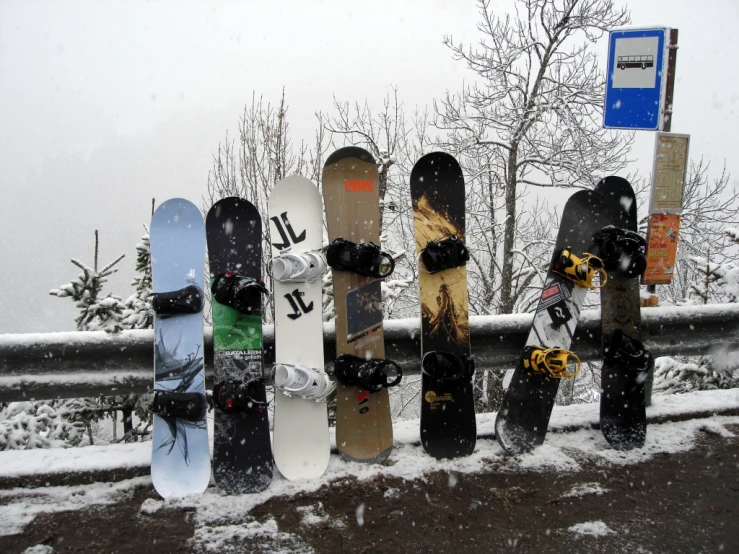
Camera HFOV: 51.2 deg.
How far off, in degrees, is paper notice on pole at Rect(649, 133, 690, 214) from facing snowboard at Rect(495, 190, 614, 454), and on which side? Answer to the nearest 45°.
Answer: approximately 45° to its right

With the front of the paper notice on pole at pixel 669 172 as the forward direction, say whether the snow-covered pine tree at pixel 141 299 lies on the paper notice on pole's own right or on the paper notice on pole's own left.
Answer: on the paper notice on pole's own right

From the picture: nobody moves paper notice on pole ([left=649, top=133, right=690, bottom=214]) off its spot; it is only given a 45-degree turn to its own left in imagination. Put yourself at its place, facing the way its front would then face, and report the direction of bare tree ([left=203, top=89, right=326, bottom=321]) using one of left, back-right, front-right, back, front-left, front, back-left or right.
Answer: back

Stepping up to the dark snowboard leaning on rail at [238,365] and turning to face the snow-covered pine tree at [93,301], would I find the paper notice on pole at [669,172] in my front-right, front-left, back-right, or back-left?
back-right

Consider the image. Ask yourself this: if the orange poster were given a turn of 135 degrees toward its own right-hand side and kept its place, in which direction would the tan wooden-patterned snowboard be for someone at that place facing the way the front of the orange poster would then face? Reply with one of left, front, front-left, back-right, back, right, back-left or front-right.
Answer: left

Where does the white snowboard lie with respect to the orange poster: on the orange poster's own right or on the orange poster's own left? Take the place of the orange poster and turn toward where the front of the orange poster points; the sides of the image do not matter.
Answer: on the orange poster's own right

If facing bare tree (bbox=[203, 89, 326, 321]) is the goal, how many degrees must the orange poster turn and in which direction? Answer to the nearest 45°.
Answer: approximately 135° to its right

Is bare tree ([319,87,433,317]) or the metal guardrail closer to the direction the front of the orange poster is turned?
the metal guardrail

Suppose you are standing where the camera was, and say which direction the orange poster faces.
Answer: facing the viewer

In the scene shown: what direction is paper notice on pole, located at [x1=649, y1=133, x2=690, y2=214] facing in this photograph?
toward the camera
